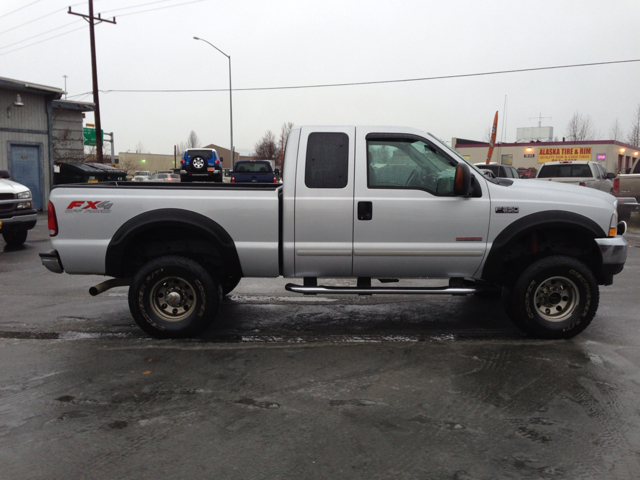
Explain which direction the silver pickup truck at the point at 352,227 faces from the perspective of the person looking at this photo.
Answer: facing to the right of the viewer

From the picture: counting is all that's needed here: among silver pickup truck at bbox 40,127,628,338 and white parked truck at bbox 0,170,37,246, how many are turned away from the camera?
0

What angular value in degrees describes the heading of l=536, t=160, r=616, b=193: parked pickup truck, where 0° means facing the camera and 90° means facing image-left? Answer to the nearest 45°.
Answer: approximately 225°

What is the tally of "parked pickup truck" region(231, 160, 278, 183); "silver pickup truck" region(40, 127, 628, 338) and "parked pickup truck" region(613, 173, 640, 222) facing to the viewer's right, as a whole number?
1

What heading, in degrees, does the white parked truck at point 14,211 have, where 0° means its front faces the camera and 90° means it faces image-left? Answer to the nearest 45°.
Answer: approximately 315°

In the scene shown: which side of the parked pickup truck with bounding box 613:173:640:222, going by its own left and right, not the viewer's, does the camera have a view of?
back

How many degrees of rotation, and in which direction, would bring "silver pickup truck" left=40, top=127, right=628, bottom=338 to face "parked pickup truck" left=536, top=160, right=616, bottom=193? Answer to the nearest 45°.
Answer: approximately 45° to its left

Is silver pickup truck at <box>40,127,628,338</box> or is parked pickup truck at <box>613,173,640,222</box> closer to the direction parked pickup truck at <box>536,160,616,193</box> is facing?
the parked pickup truck

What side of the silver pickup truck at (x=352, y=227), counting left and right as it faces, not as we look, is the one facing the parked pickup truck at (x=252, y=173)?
left

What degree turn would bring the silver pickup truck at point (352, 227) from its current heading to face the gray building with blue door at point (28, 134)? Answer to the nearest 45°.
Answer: approximately 135° to its left
